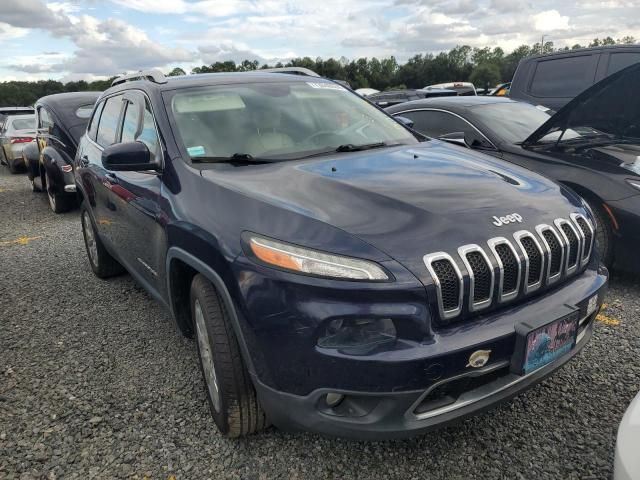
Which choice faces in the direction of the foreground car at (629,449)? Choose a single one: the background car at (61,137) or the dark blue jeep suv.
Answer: the dark blue jeep suv

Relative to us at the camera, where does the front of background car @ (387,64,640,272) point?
facing the viewer and to the right of the viewer

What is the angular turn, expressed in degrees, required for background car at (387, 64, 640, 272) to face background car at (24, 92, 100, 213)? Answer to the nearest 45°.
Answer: approximately 135° to its right

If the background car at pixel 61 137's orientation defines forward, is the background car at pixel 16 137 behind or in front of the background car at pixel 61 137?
in front

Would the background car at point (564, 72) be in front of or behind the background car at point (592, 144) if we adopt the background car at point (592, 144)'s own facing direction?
behind

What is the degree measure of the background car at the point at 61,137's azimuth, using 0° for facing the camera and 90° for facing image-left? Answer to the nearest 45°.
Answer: approximately 135°

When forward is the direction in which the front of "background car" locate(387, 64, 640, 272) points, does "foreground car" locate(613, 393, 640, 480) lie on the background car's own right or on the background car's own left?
on the background car's own right

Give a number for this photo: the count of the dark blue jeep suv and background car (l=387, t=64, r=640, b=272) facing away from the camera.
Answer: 0

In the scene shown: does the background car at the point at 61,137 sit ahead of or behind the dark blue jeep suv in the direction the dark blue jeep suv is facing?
behind

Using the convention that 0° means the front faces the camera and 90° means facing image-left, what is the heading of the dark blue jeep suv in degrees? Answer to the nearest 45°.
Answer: approximately 315°

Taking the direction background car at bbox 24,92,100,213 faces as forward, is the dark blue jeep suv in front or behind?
behind

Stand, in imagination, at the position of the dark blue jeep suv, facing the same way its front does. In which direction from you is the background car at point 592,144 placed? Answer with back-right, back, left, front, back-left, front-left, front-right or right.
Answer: left
